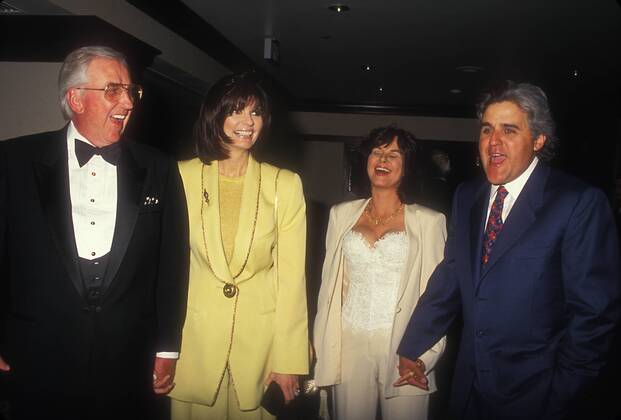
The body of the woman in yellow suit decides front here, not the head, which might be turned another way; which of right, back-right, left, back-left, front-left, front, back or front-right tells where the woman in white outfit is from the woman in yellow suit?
back-left

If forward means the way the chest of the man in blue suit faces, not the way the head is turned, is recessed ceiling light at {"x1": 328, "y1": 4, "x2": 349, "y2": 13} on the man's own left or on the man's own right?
on the man's own right

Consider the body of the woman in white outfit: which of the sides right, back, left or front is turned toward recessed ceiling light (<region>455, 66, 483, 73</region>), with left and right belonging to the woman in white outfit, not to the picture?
back

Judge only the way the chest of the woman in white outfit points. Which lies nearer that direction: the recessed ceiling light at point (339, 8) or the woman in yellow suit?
the woman in yellow suit

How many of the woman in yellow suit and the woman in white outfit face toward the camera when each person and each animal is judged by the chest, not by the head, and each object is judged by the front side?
2

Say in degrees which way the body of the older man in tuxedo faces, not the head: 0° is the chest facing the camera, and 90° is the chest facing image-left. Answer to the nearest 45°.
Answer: approximately 0°

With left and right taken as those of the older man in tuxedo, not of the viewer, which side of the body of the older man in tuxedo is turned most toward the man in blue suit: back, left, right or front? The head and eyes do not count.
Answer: left
